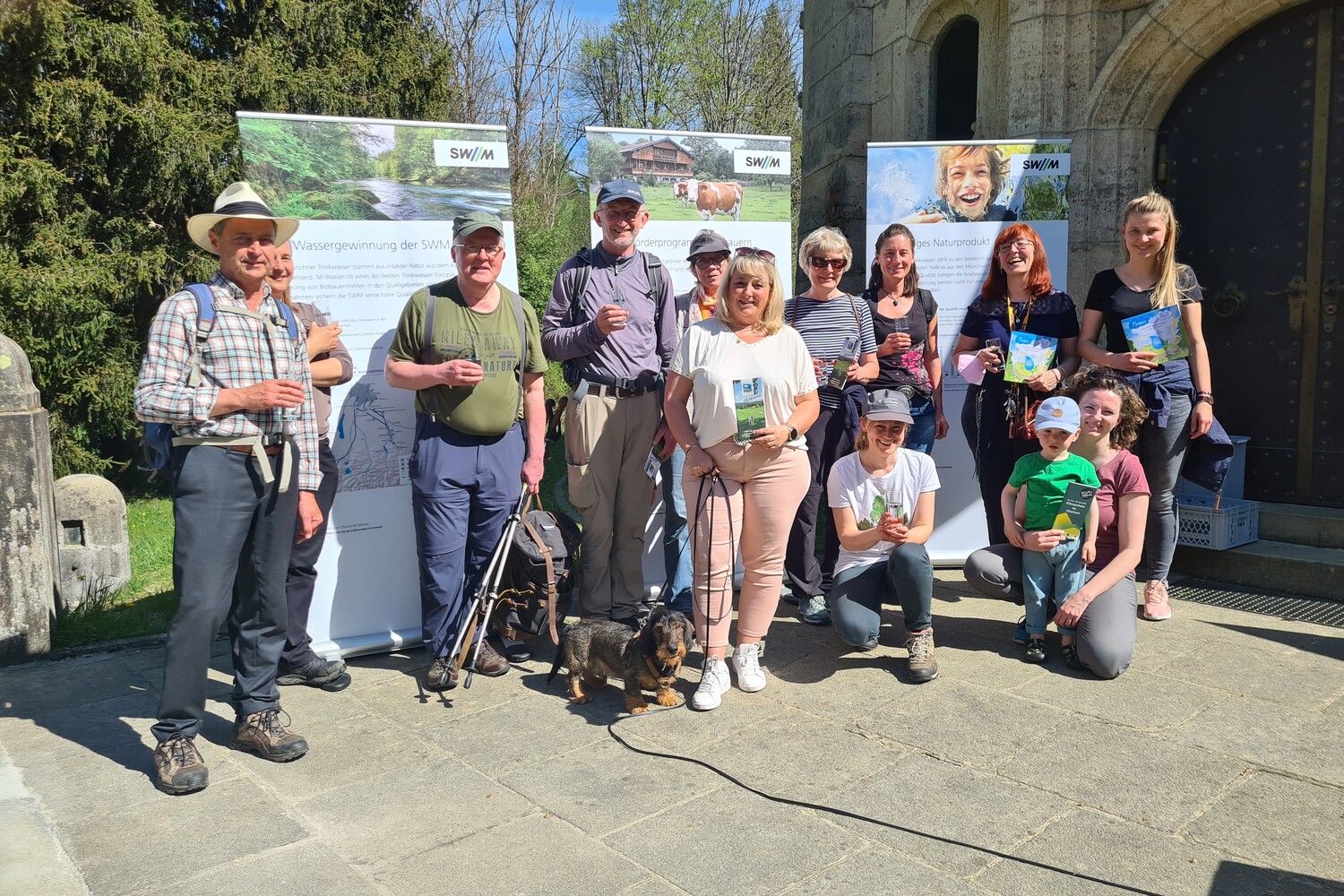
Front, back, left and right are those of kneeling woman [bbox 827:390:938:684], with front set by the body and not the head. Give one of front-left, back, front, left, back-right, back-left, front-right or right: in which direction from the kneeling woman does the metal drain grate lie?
back-left

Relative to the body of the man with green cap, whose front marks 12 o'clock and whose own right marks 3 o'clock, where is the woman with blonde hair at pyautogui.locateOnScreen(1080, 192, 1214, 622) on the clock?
The woman with blonde hair is roughly at 9 o'clock from the man with green cap.

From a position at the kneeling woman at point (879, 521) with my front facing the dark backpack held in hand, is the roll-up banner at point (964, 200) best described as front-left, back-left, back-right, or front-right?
back-right

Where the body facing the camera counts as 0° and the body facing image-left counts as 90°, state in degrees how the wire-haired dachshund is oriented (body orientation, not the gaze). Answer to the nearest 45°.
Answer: approximately 315°

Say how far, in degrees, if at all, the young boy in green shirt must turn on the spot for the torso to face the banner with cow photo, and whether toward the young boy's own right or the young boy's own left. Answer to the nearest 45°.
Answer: approximately 135° to the young boy's own right

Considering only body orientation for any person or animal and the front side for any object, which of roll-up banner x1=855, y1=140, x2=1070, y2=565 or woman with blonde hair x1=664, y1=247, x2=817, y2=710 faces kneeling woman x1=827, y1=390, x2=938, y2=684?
the roll-up banner

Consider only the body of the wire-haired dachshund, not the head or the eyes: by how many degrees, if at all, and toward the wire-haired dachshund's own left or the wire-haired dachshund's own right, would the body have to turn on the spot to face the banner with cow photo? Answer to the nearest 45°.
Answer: approximately 135° to the wire-haired dachshund's own left

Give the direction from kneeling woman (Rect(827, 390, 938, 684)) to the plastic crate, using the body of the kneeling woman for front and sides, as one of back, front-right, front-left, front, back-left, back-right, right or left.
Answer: back-left

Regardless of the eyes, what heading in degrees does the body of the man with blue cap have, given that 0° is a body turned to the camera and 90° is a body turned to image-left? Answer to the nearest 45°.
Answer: approximately 0°

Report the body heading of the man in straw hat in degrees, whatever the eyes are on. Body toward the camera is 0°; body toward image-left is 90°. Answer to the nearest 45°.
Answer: approximately 315°

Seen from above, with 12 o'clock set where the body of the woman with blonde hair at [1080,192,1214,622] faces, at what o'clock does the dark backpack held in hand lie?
The dark backpack held in hand is roughly at 2 o'clock from the woman with blonde hair.
